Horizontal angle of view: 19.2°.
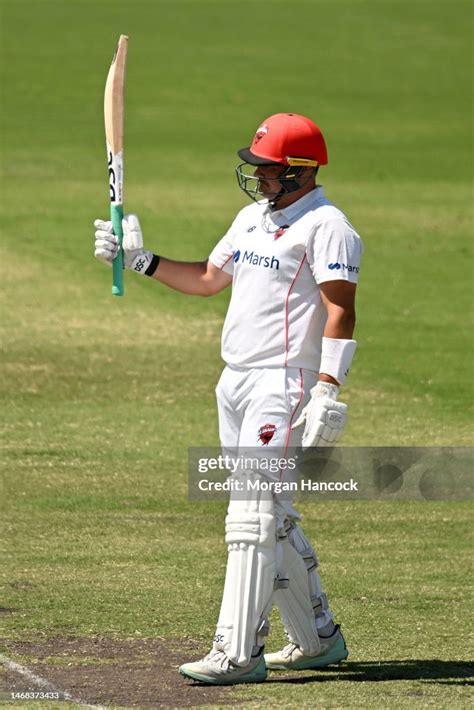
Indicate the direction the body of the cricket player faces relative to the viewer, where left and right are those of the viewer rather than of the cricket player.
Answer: facing the viewer and to the left of the viewer
